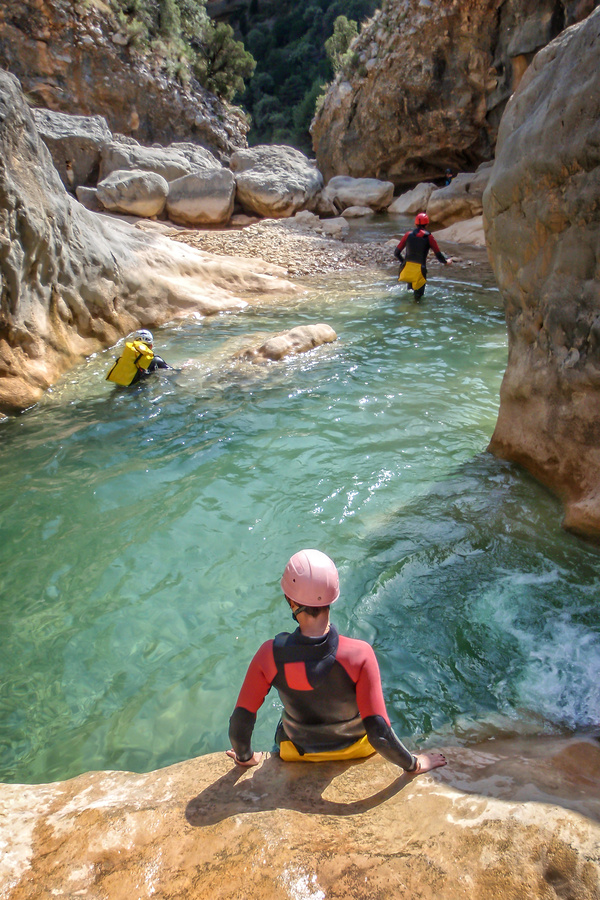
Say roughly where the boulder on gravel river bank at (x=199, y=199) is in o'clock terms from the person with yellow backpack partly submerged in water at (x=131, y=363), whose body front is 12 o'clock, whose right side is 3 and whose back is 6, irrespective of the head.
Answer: The boulder on gravel river bank is roughly at 11 o'clock from the person with yellow backpack partly submerged in water.

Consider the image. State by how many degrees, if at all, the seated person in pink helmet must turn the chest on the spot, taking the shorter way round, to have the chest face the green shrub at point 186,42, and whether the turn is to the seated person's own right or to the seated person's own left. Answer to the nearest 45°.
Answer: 0° — they already face it

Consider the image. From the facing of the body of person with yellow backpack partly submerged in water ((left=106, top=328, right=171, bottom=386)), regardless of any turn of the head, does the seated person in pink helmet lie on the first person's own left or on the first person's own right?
on the first person's own right

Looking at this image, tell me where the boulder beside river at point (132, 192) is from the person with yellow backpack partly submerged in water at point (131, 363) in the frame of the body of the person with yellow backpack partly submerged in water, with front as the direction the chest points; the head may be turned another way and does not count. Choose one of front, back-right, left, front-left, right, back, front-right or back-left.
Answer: front-left

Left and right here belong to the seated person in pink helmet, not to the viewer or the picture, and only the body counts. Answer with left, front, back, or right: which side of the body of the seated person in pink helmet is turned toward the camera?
back

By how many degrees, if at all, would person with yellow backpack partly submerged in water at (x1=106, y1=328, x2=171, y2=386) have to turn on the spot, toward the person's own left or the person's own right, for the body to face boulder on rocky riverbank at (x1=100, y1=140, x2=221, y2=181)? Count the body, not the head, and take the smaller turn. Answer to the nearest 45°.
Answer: approximately 45° to the person's own left
